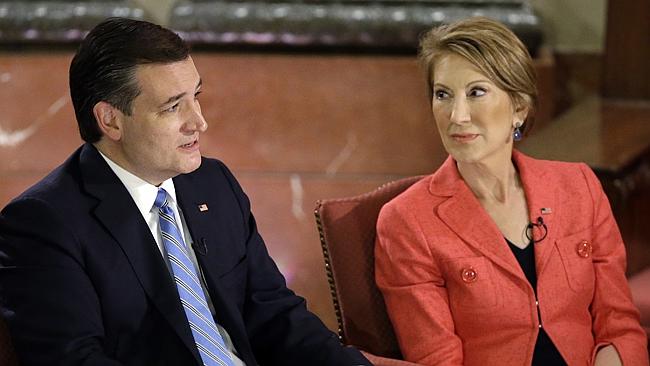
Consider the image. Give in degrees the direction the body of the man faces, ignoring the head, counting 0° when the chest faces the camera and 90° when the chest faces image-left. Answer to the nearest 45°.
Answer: approximately 315°

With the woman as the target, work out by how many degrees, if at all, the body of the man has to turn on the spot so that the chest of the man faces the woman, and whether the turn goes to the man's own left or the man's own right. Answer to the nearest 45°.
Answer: approximately 45° to the man's own left

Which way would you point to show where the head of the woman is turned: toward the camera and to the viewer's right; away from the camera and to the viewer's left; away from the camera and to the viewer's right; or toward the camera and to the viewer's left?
toward the camera and to the viewer's left

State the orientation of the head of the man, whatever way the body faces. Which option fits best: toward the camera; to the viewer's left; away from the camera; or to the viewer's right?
to the viewer's right
